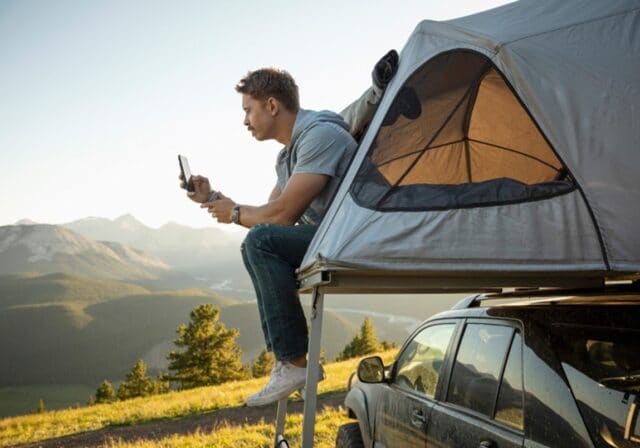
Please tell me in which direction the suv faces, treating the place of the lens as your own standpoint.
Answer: facing away from the viewer and to the left of the viewer

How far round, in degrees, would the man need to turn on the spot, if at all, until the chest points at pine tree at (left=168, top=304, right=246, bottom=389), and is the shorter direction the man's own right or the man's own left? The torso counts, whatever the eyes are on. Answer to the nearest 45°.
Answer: approximately 90° to the man's own right

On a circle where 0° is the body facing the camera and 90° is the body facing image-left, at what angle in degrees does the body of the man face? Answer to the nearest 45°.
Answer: approximately 90°

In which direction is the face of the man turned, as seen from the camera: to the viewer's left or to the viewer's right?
to the viewer's left
